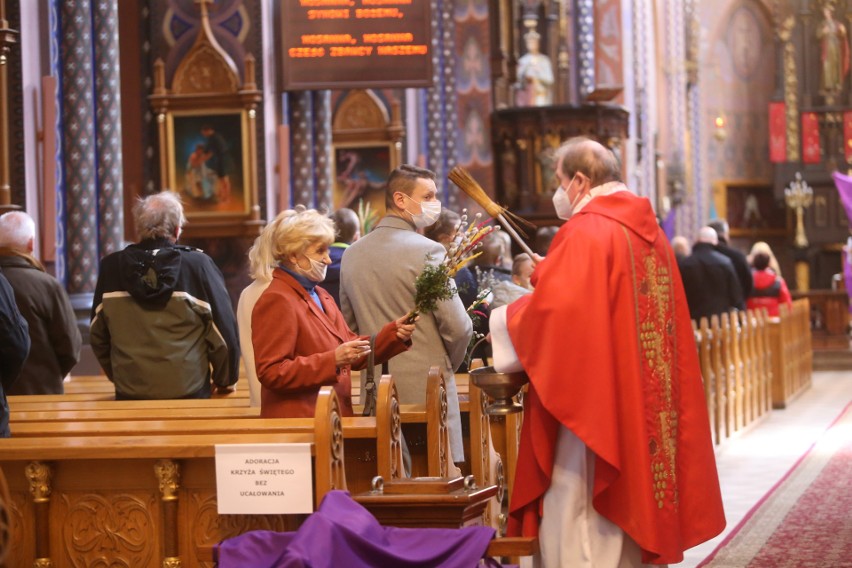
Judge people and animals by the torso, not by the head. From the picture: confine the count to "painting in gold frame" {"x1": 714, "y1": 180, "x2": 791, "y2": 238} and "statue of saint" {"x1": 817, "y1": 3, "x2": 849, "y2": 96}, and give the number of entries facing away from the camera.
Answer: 0

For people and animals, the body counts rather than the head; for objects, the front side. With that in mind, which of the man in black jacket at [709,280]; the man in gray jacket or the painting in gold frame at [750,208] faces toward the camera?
the painting in gold frame

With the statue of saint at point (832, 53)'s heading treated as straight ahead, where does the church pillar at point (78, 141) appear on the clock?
The church pillar is roughly at 1 o'clock from the statue of saint.

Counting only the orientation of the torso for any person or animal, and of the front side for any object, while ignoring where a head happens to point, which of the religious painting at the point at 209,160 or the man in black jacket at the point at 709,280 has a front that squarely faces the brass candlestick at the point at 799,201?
the man in black jacket

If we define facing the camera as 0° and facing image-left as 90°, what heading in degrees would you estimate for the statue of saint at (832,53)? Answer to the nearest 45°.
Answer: approximately 45°

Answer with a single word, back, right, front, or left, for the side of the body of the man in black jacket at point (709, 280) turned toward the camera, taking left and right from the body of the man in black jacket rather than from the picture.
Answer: back

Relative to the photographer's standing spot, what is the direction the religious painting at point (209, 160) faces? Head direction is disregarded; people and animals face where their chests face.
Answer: facing the viewer

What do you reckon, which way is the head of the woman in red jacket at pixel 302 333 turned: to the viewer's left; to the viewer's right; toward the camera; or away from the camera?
to the viewer's right

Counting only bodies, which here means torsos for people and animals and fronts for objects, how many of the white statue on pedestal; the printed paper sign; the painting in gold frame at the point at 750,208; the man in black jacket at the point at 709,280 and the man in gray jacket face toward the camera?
3

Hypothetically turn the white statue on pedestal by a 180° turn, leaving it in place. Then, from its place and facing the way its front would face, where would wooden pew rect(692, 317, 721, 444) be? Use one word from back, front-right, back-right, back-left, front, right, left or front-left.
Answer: back

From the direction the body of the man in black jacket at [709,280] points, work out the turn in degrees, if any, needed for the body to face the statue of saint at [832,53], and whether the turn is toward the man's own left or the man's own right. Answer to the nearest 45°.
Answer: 0° — they already face it

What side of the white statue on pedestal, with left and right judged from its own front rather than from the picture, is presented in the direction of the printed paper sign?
front

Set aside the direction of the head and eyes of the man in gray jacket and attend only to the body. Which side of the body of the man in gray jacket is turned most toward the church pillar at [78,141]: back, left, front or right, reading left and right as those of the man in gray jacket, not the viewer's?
left

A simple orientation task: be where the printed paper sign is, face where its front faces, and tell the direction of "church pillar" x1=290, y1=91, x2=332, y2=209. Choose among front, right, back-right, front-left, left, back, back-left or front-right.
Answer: back

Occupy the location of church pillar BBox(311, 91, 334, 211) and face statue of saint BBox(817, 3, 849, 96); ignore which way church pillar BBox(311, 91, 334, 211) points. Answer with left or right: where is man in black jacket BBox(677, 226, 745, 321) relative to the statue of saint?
right

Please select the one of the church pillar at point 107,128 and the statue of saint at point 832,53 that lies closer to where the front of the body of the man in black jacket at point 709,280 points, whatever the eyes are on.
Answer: the statue of saint

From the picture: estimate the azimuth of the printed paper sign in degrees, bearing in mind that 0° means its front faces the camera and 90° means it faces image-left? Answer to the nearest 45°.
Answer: approximately 0°

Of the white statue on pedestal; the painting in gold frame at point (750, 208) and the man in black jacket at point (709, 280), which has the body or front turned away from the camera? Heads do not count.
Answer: the man in black jacket

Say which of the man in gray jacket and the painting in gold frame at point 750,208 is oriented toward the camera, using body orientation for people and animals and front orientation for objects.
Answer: the painting in gold frame

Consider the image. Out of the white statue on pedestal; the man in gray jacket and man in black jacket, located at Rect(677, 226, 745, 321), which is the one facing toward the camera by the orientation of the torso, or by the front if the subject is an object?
the white statue on pedestal

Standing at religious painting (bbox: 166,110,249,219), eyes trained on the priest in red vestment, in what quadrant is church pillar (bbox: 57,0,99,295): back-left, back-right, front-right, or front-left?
front-right

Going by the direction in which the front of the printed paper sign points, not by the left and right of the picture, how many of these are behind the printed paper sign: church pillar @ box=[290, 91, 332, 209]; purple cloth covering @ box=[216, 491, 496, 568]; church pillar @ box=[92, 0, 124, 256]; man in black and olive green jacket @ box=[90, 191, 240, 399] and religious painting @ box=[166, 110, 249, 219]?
4
